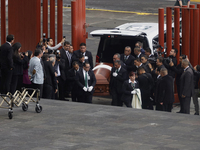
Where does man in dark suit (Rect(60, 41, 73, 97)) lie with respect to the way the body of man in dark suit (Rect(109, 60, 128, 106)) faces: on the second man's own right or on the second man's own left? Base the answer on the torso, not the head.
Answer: on the second man's own right

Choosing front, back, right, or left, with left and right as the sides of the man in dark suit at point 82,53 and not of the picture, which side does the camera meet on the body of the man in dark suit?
front

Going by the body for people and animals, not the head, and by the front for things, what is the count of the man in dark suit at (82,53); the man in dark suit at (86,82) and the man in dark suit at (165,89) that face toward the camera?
2

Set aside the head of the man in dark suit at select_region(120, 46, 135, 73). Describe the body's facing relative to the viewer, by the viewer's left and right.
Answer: facing the viewer and to the left of the viewer

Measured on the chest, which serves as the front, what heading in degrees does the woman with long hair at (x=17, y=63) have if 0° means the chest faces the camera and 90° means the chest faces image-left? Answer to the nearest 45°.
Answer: approximately 270°

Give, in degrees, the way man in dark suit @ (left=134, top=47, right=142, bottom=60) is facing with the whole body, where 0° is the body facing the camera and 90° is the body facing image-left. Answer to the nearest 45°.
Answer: approximately 45°

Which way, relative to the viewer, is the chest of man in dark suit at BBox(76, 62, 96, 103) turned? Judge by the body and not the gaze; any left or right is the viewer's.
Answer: facing the viewer

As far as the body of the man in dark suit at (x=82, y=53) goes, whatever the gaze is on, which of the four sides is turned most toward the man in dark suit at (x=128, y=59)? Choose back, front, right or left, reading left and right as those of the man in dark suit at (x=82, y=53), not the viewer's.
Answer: left

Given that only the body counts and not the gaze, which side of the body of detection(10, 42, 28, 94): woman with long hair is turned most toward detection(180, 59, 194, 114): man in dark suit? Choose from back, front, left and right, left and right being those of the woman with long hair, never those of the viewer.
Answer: front

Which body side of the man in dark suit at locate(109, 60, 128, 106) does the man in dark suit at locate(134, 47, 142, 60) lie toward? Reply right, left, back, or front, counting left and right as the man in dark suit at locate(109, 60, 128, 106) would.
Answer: back

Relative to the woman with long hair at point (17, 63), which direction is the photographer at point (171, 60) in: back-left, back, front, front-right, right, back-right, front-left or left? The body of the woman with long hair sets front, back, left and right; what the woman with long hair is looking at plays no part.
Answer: front

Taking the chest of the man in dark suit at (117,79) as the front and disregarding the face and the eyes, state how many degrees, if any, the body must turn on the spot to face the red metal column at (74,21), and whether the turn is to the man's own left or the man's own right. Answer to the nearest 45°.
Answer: approximately 90° to the man's own right

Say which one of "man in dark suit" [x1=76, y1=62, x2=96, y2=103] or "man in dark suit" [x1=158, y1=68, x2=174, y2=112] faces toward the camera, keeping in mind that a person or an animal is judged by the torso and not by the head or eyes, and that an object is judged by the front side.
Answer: "man in dark suit" [x1=76, y1=62, x2=96, y2=103]

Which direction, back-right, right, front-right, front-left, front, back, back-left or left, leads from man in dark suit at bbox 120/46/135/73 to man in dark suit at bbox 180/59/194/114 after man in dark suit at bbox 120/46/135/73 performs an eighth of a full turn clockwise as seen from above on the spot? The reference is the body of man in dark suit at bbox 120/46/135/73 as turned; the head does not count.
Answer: back-left

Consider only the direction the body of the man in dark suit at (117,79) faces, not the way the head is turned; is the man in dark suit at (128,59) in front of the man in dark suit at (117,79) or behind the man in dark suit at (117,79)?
behind

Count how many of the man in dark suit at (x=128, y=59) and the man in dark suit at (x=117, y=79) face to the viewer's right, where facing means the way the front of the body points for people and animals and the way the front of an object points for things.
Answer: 0

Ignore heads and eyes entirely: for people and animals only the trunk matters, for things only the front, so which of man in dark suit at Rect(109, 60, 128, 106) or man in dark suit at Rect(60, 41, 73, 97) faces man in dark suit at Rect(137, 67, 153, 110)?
man in dark suit at Rect(60, 41, 73, 97)
